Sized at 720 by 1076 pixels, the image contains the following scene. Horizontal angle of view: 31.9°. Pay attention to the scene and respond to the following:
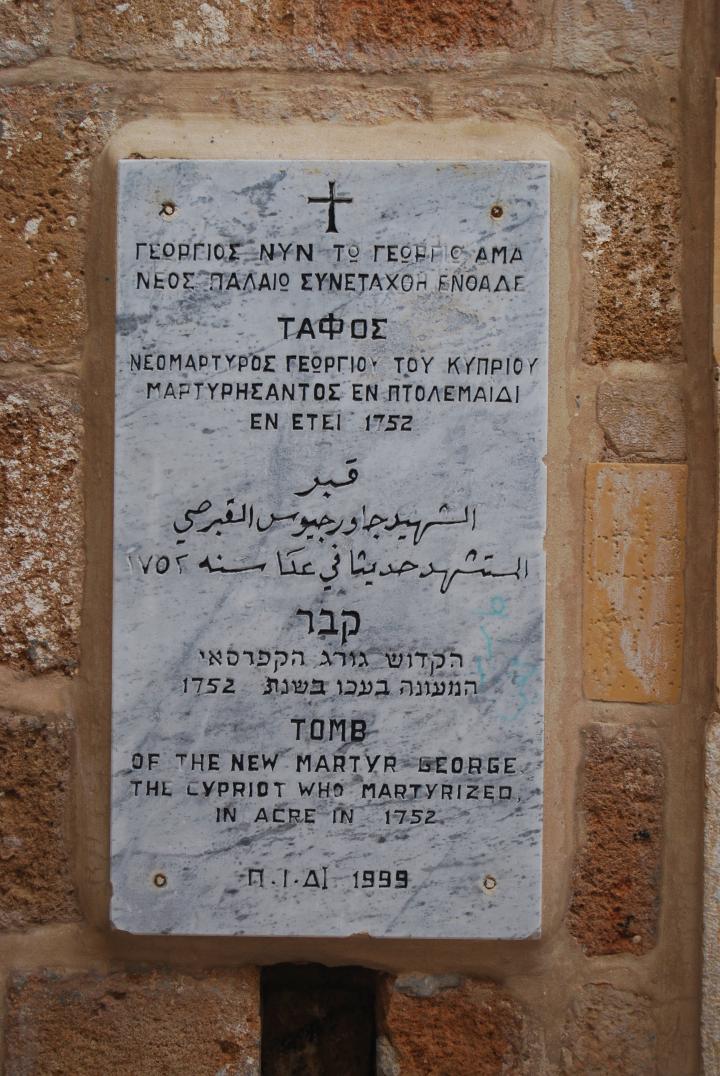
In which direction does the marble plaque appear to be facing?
toward the camera
